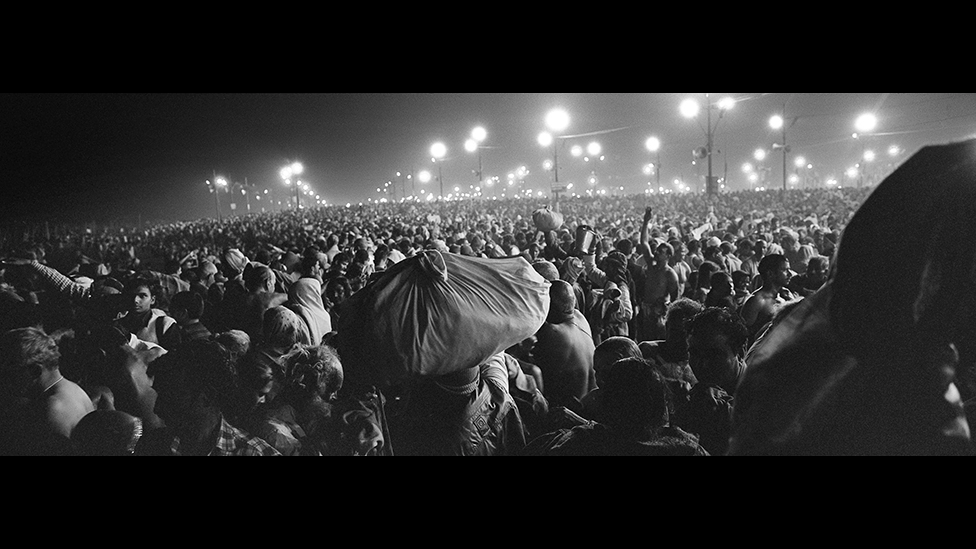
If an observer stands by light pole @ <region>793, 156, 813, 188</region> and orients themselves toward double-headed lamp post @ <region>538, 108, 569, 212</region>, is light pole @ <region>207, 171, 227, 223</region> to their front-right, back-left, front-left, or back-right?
front-right

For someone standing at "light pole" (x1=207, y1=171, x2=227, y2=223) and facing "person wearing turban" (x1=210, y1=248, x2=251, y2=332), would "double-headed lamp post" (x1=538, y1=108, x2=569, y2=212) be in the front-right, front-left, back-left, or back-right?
front-left
